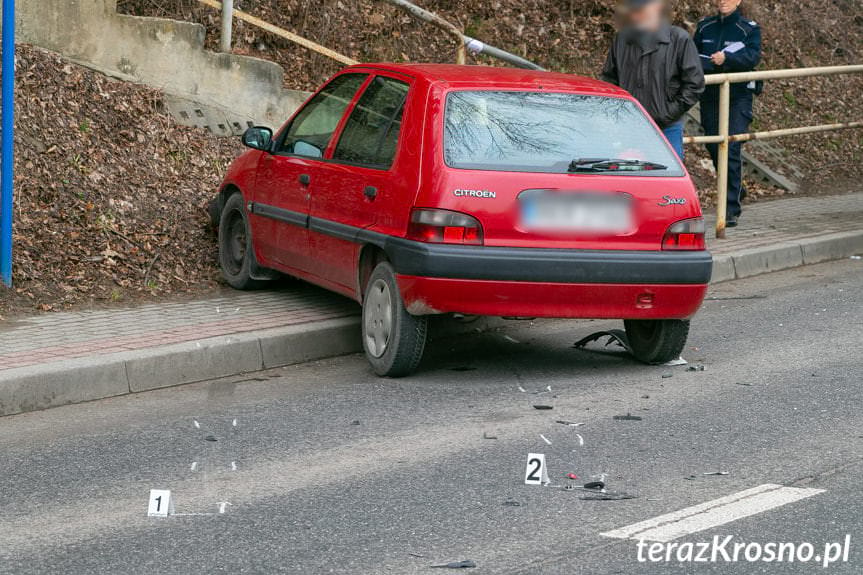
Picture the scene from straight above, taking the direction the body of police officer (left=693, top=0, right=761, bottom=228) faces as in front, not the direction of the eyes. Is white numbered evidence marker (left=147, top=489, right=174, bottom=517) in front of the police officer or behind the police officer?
in front

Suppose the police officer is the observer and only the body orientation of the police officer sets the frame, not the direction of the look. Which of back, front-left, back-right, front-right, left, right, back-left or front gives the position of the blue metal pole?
front-right

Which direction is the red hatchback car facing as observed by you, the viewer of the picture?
facing away from the viewer and to the left of the viewer

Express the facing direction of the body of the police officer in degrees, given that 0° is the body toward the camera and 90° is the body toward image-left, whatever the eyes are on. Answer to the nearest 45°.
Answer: approximately 0°

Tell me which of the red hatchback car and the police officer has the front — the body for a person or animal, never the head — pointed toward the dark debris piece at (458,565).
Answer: the police officer

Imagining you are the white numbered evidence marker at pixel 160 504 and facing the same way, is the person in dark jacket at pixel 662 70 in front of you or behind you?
behind

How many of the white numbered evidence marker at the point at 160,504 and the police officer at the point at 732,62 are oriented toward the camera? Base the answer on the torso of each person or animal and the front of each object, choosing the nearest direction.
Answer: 2

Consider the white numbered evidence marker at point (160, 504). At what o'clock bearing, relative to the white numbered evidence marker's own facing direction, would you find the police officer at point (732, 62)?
The police officer is roughly at 7 o'clock from the white numbered evidence marker.

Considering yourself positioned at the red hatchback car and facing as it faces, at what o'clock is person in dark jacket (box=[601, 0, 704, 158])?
The person in dark jacket is roughly at 2 o'clock from the red hatchback car.

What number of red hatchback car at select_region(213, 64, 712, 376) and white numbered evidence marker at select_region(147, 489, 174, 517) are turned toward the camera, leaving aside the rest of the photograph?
1

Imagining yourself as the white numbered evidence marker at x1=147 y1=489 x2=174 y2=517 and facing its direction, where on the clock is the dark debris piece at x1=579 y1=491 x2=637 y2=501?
The dark debris piece is roughly at 9 o'clock from the white numbered evidence marker.

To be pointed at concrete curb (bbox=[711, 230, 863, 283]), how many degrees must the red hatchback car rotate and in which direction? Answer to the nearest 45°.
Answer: approximately 90° to its right
